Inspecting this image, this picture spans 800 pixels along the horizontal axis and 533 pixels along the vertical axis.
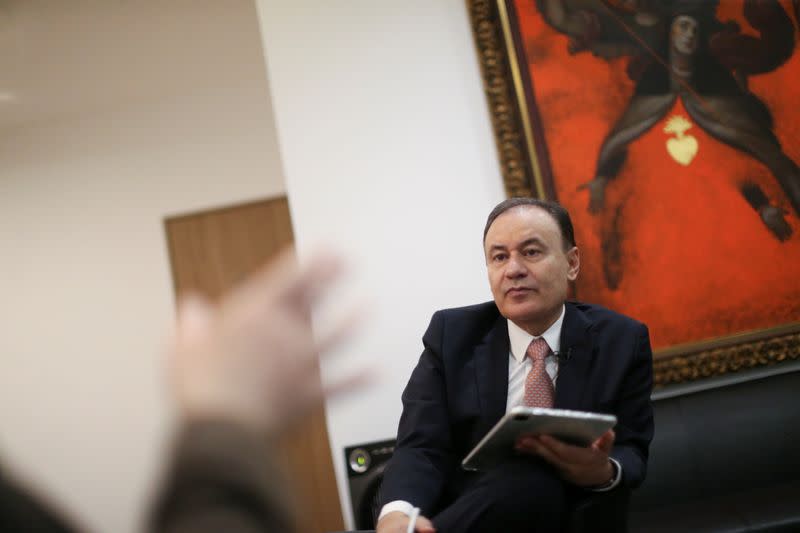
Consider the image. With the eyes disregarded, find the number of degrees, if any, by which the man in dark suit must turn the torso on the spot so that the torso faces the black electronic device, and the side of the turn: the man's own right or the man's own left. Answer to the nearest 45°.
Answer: approximately 135° to the man's own right

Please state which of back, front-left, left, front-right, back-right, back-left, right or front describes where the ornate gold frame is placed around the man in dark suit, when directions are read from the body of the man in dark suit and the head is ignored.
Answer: back

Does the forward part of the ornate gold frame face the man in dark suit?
yes

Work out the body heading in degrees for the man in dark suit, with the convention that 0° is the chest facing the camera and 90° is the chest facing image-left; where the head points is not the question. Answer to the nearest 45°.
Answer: approximately 0°

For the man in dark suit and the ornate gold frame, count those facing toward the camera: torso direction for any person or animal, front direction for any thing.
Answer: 2
